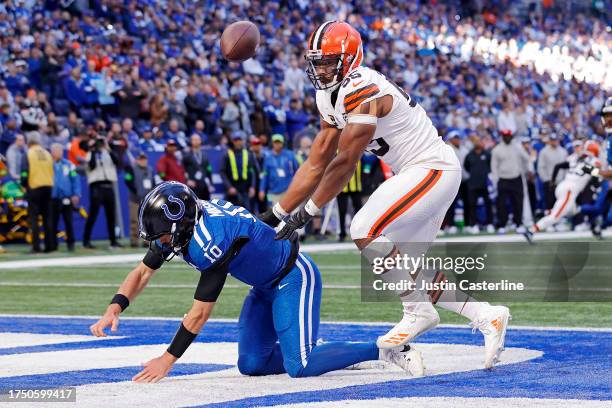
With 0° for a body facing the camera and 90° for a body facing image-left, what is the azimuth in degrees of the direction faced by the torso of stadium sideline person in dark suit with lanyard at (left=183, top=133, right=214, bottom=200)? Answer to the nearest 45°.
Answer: approximately 0°

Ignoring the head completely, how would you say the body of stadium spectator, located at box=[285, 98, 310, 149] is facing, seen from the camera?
toward the camera

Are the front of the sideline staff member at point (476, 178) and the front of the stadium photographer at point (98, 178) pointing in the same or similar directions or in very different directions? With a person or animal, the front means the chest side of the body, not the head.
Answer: same or similar directions

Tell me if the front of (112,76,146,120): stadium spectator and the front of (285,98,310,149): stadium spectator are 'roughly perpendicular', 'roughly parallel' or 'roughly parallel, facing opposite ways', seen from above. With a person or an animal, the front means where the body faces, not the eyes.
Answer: roughly parallel

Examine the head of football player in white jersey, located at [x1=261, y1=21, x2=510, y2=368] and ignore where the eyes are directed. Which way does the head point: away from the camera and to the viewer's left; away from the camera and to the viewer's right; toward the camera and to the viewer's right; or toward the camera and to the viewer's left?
toward the camera and to the viewer's left

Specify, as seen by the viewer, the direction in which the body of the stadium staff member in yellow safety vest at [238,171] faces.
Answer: toward the camera

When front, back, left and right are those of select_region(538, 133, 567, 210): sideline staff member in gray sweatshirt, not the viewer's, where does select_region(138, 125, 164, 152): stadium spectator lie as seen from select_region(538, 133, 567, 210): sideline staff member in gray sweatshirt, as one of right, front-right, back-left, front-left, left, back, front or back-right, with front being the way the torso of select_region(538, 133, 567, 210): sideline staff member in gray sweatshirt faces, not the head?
right

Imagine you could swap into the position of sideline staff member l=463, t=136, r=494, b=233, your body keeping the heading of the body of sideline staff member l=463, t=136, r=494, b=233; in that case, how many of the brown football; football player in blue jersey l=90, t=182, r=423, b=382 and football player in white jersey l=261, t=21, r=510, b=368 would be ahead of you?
3

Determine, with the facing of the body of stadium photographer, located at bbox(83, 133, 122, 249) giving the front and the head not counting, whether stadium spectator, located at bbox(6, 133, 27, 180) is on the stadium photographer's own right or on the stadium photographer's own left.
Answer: on the stadium photographer's own right

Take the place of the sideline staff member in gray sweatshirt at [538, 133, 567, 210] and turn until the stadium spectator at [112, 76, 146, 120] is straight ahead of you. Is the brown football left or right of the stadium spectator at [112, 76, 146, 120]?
left

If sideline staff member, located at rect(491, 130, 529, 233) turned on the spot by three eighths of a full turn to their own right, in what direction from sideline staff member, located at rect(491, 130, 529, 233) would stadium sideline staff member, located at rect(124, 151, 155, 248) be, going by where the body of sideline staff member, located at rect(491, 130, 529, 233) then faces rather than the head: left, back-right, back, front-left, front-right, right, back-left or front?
left

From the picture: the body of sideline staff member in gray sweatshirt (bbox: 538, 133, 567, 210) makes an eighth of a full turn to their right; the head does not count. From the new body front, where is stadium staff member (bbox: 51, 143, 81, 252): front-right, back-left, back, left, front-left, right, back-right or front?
front-right
